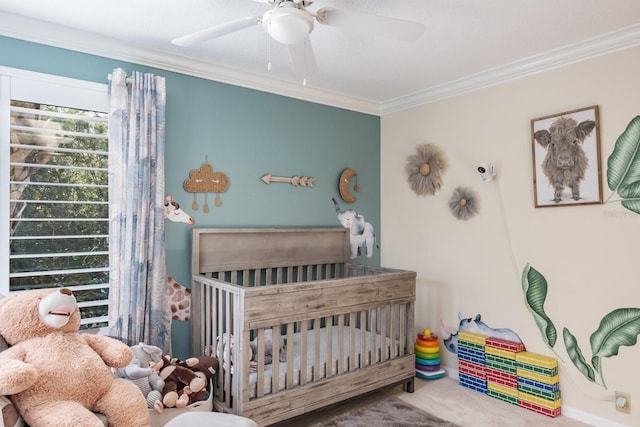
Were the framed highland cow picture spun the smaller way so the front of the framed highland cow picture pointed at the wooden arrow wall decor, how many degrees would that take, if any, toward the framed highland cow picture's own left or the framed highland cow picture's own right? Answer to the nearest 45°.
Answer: approximately 45° to the framed highland cow picture's own right

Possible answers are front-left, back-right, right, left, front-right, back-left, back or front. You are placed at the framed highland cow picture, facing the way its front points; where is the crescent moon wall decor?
front-right

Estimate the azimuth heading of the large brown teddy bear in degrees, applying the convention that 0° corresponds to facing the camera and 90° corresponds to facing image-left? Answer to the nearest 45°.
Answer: approximately 315°

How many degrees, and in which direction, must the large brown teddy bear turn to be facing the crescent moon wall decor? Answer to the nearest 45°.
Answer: approximately 90° to its left

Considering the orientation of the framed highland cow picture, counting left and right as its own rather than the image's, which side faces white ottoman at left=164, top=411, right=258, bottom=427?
front

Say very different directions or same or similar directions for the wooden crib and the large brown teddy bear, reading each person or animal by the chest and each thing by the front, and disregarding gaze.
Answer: same or similar directions

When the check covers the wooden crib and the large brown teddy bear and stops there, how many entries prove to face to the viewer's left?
0

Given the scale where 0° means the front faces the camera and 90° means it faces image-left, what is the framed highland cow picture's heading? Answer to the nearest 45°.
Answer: approximately 45°

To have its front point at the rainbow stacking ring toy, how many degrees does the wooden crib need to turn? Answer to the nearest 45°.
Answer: approximately 90° to its left

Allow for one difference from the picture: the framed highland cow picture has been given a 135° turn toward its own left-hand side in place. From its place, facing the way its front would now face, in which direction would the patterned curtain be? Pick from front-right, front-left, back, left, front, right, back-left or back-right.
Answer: back-right

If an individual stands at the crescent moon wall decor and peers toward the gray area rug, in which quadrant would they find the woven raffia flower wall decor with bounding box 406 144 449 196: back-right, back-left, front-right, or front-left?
front-left

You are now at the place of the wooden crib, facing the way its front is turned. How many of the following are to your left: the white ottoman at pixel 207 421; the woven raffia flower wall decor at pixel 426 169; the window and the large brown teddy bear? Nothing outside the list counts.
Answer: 1

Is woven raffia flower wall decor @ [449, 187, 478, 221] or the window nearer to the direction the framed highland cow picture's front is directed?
the window
